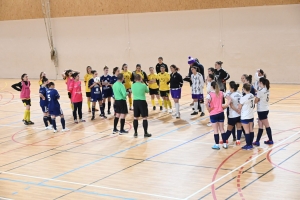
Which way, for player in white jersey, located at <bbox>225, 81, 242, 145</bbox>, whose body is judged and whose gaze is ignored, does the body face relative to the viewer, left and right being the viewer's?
facing away from the viewer and to the left of the viewer

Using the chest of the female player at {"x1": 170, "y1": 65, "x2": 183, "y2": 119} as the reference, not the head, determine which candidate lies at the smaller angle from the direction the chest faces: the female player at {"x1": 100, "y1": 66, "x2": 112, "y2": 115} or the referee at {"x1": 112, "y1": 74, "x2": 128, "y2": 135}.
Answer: the referee

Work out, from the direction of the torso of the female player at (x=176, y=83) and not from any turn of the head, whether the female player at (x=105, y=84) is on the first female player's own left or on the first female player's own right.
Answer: on the first female player's own right

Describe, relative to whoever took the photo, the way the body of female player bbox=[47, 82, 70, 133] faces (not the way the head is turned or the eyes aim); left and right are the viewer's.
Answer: facing away from the viewer and to the right of the viewer

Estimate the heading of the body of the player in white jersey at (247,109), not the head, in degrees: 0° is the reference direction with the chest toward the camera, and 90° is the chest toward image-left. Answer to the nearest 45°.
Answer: approximately 135°

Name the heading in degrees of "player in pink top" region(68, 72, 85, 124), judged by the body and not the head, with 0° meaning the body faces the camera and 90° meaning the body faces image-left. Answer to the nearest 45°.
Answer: approximately 315°

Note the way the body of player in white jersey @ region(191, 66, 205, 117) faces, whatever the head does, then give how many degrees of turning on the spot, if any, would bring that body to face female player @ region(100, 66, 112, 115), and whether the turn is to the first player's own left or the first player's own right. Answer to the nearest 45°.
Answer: approximately 45° to the first player's own right

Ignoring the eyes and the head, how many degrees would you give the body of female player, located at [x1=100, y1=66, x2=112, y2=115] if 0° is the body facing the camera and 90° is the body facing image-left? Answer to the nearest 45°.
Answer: approximately 0°

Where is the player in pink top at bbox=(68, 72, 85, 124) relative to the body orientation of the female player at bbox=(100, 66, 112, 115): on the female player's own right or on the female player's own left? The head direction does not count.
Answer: on the female player's own right
